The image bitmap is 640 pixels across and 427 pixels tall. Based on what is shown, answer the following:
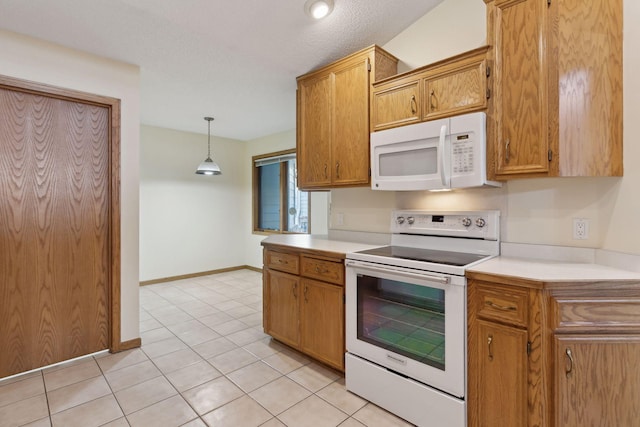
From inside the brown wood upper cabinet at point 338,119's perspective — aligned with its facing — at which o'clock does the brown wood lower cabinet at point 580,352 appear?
The brown wood lower cabinet is roughly at 9 o'clock from the brown wood upper cabinet.

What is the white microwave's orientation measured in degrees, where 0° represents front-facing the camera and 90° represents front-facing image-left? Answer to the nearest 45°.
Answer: approximately 45°

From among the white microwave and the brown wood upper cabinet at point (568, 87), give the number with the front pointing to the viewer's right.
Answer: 0

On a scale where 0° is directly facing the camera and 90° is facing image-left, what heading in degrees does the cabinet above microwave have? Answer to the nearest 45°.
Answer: approximately 45°

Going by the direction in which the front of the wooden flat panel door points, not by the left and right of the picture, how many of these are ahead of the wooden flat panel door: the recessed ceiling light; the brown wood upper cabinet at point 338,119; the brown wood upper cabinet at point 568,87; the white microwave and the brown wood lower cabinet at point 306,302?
5

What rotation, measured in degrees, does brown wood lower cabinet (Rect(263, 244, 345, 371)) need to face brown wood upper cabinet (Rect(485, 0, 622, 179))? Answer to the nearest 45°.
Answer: approximately 90° to its left

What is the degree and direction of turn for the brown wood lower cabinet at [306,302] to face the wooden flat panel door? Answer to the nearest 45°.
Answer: approximately 45° to its right

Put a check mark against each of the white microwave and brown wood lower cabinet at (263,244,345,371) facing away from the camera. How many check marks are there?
0

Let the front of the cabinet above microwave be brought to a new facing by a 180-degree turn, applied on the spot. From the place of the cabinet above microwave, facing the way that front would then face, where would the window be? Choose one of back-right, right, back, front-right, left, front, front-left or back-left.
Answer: left

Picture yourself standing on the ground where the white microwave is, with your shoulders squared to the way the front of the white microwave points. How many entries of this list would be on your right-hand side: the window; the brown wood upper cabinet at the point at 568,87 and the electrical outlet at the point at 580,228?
1

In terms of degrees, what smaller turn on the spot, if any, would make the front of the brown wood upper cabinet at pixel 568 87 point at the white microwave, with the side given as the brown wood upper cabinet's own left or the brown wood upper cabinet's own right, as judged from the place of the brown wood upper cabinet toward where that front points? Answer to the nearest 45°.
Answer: approximately 45° to the brown wood upper cabinet's own right

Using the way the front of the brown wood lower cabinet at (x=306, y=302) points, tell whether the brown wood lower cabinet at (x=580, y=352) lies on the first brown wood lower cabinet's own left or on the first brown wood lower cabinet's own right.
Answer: on the first brown wood lower cabinet's own left
